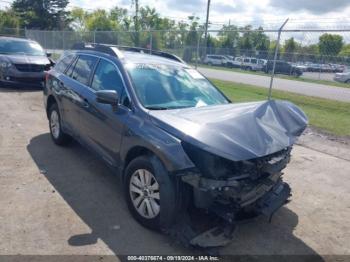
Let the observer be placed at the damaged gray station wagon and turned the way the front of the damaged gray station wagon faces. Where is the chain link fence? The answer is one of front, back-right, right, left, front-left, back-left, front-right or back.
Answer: back-left

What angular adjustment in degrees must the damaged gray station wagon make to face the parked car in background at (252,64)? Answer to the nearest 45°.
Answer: approximately 135° to its left

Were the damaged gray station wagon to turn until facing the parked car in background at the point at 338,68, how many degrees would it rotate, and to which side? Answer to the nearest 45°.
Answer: approximately 90° to its left

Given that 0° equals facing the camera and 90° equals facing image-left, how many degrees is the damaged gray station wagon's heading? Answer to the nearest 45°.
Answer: approximately 315°

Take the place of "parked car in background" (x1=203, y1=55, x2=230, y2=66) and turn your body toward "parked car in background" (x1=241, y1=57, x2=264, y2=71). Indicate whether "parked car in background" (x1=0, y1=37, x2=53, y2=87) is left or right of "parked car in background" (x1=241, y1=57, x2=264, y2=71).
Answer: right

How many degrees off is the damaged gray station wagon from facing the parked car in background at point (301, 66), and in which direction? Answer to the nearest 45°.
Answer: approximately 135° to its left

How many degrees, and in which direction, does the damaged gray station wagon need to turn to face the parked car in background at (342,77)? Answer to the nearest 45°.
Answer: approximately 90° to its left

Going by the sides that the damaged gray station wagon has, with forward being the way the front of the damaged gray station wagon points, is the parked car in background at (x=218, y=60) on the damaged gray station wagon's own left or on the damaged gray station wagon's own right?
on the damaged gray station wagon's own left

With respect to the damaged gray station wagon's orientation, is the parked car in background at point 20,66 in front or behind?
behind
